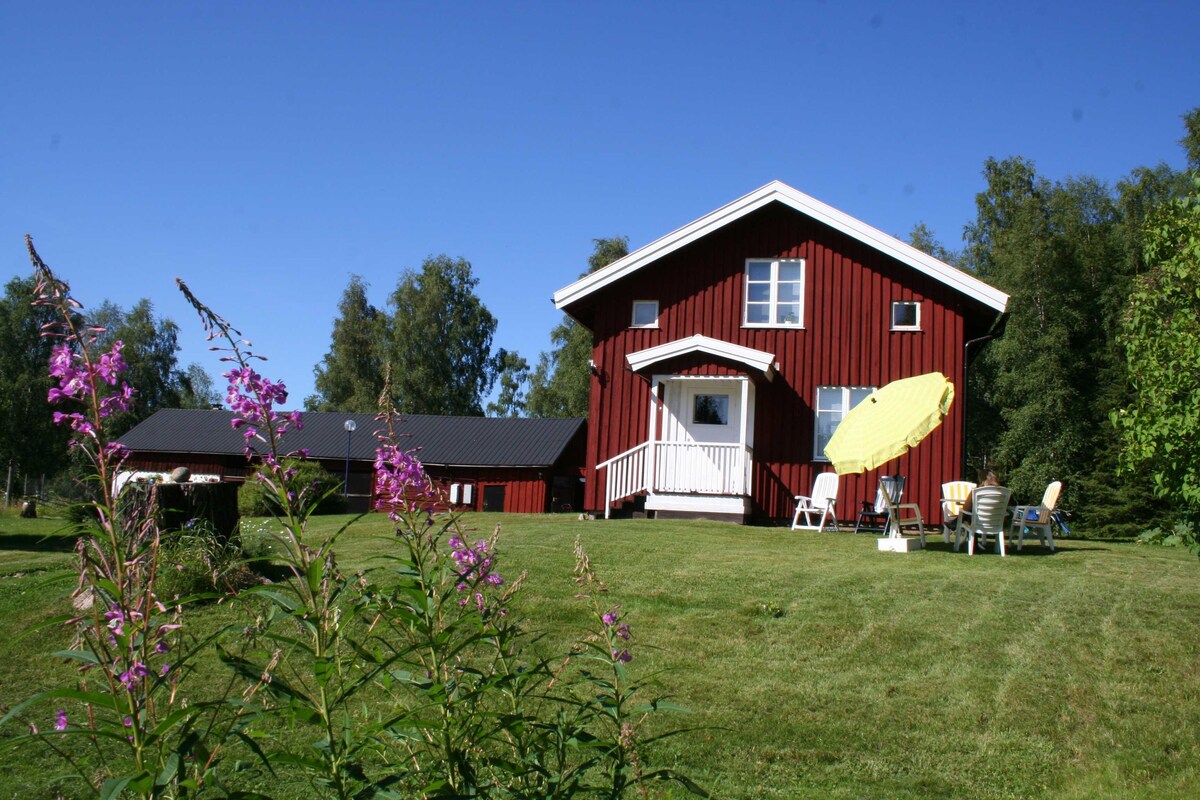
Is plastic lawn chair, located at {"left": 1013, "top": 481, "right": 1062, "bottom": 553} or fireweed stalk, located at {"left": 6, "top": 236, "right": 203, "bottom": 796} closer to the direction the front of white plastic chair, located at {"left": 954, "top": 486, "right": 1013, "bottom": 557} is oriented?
the plastic lawn chair

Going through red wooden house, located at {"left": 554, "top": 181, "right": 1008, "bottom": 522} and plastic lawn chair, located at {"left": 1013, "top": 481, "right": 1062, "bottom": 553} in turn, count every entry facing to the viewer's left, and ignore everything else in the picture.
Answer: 1

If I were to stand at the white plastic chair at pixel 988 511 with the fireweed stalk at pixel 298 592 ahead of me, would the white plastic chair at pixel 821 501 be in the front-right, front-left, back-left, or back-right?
back-right

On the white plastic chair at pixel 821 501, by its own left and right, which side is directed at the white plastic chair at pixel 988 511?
left

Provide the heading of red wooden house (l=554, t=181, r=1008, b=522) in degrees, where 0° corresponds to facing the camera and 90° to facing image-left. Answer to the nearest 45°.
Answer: approximately 0°

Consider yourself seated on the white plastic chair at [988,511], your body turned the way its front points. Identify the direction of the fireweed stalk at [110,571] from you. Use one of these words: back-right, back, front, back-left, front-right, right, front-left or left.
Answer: back-left

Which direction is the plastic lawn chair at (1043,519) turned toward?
to the viewer's left

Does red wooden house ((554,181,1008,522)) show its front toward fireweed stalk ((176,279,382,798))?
yes

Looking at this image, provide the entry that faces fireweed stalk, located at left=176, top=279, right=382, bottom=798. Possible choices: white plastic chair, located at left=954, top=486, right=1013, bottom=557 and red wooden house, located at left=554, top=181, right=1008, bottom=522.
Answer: the red wooden house

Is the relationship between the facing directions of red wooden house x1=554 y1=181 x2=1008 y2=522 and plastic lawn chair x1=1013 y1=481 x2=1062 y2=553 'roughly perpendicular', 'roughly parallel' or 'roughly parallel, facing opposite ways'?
roughly perpendicular

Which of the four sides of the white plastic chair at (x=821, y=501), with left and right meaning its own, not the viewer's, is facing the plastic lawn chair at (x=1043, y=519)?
left

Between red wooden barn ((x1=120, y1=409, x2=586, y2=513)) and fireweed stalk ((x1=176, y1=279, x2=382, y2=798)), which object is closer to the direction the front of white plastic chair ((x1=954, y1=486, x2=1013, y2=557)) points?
the red wooden barn

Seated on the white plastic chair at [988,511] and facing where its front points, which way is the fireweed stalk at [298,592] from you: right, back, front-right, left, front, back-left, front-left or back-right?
back-left
